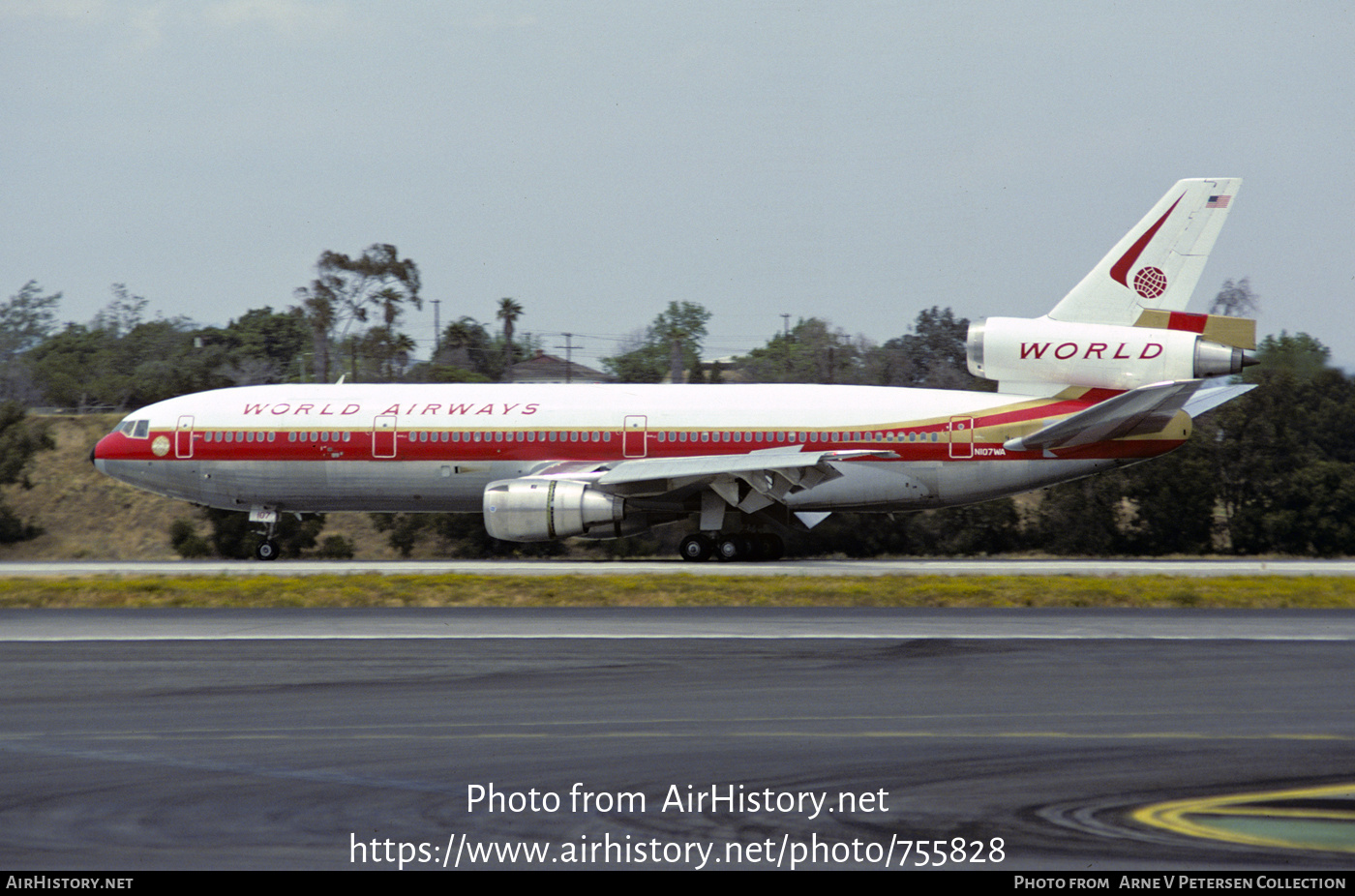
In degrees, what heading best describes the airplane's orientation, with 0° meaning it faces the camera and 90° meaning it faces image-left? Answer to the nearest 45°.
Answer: approximately 90°
